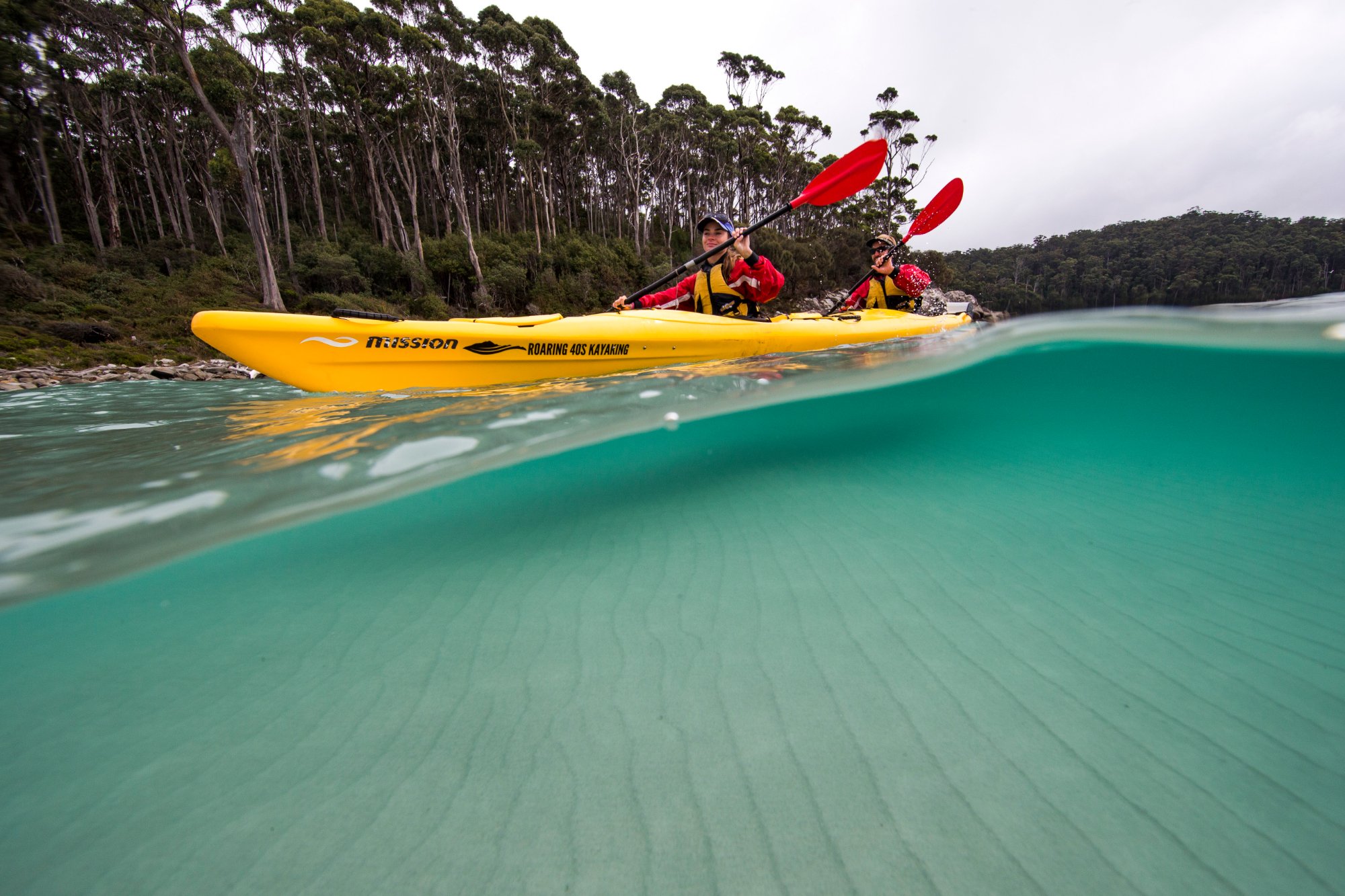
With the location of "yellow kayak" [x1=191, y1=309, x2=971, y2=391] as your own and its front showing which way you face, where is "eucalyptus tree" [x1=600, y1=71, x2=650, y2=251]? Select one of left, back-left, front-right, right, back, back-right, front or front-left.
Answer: back-right

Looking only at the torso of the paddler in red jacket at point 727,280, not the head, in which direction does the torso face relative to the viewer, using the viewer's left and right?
facing the viewer and to the left of the viewer

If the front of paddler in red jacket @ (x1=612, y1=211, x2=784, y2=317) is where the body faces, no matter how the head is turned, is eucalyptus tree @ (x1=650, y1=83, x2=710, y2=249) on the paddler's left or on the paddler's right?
on the paddler's right

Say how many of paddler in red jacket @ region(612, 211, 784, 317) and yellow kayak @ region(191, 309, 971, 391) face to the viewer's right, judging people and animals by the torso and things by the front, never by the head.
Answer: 0

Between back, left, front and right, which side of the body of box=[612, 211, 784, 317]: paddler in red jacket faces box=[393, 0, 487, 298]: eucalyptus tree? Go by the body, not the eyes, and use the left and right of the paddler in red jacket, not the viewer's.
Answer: right

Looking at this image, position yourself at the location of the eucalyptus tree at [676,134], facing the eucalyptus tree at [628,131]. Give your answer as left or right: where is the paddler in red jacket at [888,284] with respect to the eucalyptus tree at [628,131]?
left
